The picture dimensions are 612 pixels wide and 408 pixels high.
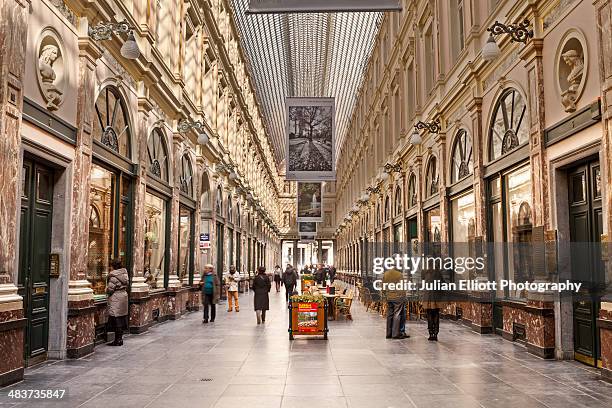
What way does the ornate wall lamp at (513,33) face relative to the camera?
to the viewer's left

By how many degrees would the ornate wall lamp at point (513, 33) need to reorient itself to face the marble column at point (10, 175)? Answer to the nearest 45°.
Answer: approximately 45° to its left

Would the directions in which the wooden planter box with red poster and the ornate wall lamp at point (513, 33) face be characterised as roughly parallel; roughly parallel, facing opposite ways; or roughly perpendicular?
roughly perpendicular

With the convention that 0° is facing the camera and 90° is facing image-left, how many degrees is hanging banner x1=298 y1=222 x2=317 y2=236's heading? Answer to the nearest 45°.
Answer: approximately 0°

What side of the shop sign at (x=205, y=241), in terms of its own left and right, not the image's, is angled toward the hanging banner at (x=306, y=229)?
back

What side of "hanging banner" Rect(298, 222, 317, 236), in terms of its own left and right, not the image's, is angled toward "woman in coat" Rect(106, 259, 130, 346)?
front

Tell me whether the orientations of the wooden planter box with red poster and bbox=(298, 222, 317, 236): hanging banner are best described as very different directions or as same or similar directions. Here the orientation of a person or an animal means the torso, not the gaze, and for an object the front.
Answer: same or similar directions

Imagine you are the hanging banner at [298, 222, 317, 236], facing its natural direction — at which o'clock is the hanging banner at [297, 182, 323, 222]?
the hanging banner at [297, 182, 323, 222] is roughly at 12 o'clock from the hanging banner at [298, 222, 317, 236].

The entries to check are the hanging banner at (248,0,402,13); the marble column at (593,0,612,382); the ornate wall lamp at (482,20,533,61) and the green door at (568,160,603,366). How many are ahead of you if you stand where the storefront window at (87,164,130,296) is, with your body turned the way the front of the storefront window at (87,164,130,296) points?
4

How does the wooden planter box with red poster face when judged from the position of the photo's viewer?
facing the viewer

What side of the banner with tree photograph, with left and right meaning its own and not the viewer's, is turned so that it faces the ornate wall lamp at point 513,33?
front

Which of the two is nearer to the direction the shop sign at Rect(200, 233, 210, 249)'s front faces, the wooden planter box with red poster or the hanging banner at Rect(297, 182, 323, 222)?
the wooden planter box with red poster

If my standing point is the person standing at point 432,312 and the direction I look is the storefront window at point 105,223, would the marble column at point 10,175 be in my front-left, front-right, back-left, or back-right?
front-left
